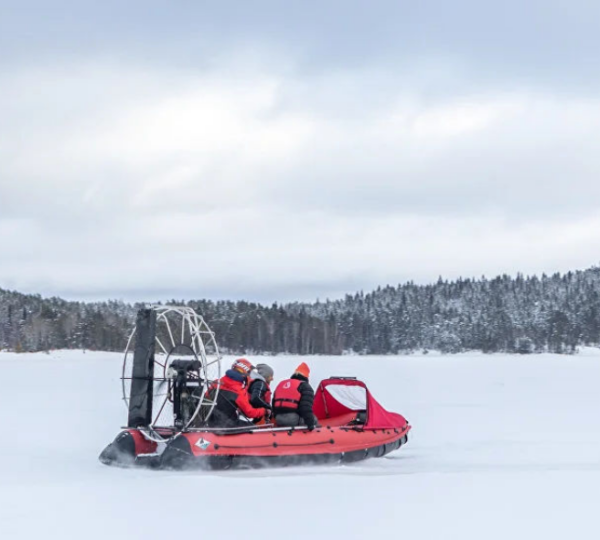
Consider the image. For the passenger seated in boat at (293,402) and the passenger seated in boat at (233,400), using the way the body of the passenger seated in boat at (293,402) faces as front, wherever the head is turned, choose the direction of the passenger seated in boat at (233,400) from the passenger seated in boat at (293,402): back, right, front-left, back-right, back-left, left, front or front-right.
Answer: back-left

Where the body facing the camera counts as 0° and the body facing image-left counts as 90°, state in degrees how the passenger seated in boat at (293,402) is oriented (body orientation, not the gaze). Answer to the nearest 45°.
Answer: approximately 225°

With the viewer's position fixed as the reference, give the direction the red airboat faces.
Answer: facing away from the viewer and to the right of the viewer

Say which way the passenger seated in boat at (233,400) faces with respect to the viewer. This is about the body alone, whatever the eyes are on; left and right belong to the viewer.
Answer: facing away from the viewer and to the right of the viewer

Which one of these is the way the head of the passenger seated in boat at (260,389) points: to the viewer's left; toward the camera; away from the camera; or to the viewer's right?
to the viewer's right
